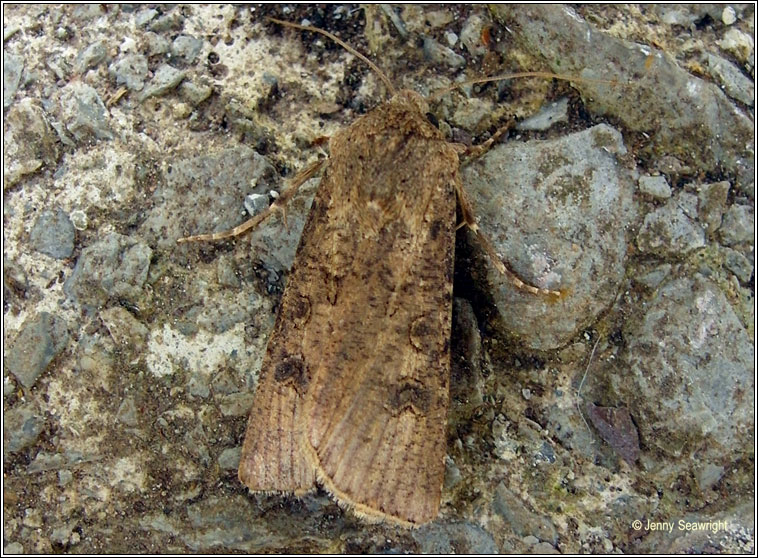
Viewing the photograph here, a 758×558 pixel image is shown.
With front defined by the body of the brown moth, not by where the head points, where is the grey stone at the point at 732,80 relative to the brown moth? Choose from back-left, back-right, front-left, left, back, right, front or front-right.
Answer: front-right

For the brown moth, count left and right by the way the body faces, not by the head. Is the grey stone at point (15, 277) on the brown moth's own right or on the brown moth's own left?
on the brown moth's own left

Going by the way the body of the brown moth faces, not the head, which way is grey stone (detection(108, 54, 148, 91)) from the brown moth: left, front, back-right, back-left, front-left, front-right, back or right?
front-left

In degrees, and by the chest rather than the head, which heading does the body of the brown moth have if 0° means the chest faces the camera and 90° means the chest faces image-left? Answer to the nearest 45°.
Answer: approximately 180°

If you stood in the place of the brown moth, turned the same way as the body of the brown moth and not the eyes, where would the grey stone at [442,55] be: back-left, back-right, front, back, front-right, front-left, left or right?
front

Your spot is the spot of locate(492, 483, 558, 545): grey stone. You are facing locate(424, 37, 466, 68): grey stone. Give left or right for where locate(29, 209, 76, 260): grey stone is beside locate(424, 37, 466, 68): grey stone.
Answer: left

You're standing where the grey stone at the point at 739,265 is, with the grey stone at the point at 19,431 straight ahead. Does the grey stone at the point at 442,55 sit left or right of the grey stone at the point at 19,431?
right

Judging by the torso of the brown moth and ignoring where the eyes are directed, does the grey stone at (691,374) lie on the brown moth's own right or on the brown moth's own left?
on the brown moth's own right

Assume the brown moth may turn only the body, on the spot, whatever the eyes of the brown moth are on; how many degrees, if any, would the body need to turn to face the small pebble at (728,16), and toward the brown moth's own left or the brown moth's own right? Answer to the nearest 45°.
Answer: approximately 45° to the brown moth's own right

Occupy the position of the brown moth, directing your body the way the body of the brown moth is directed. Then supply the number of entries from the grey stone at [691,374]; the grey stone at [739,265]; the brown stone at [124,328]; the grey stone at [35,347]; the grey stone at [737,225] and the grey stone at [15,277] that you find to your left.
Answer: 3

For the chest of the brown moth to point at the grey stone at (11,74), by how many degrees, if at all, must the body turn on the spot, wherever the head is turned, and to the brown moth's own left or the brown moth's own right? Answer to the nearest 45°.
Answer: approximately 45° to the brown moth's own left

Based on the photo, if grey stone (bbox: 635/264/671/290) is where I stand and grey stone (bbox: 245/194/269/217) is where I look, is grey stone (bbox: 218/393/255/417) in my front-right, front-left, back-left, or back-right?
front-left

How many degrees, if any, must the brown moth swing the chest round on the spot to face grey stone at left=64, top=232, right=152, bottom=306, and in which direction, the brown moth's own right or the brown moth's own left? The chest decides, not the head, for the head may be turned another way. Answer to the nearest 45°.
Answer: approximately 90° to the brown moth's own left

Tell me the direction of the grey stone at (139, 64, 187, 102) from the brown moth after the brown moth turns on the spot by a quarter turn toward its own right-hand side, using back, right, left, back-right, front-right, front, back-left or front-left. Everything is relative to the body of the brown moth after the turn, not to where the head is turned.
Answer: back-left

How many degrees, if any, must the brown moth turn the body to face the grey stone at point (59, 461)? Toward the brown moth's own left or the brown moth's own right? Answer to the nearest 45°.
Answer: approximately 90° to the brown moth's own left
